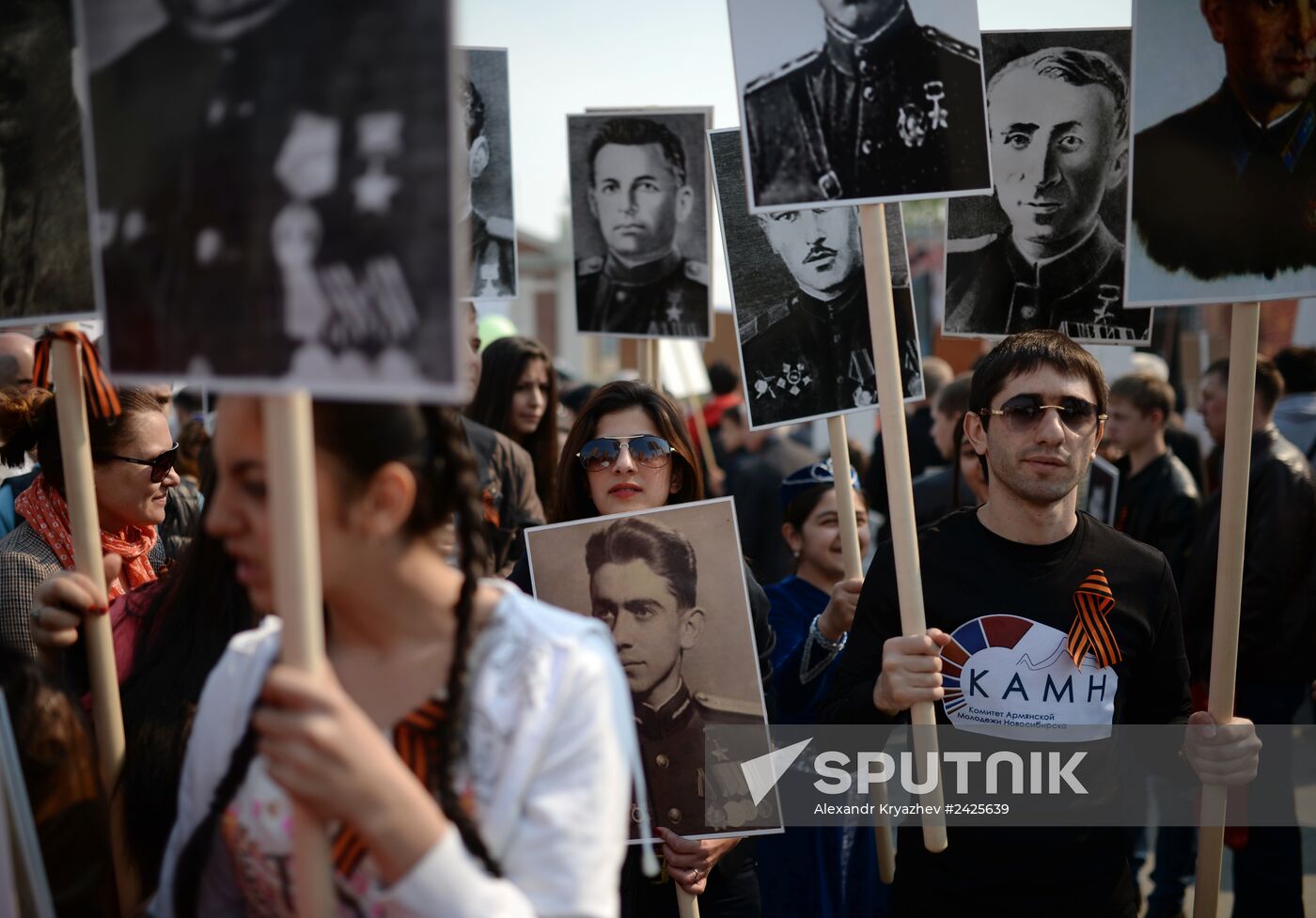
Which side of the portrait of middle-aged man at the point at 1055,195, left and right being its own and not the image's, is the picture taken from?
front

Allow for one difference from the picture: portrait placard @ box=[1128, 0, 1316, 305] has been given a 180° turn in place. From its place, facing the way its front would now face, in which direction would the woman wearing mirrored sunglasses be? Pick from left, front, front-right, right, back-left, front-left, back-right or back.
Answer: left

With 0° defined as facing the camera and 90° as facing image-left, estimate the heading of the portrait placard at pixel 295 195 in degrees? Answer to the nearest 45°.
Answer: approximately 0°

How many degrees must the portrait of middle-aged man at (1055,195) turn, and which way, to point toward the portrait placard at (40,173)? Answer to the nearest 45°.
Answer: approximately 45° to its right

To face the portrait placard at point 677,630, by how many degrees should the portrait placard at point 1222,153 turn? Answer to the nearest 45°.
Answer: approximately 45° to its right

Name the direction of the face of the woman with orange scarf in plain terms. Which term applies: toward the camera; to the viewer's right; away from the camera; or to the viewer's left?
to the viewer's right

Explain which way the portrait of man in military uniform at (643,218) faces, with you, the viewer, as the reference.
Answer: facing the viewer

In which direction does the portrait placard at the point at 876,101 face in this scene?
toward the camera

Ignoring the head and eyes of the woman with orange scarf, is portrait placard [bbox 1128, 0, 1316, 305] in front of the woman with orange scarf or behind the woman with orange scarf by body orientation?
in front

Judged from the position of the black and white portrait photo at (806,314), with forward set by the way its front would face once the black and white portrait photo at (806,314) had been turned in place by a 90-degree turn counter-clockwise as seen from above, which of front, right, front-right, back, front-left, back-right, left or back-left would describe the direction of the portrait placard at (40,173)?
back-right
